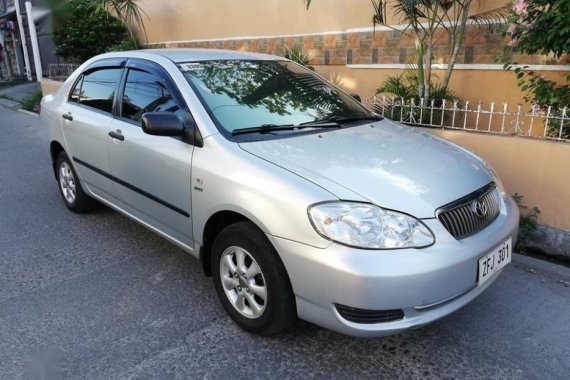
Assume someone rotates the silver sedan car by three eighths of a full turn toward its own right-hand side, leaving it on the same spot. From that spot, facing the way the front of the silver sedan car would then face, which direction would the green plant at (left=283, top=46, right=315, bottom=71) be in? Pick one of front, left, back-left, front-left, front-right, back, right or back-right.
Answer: right

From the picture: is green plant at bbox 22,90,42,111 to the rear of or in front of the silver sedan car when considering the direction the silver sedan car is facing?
to the rear

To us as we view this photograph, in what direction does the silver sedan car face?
facing the viewer and to the right of the viewer

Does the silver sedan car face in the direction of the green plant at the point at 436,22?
no

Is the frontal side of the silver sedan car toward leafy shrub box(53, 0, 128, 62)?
no

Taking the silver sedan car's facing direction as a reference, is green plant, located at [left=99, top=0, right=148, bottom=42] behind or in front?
behind

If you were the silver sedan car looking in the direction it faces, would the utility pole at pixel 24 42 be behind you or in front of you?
behind

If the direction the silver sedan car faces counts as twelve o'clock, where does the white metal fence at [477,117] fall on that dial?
The white metal fence is roughly at 9 o'clock from the silver sedan car.

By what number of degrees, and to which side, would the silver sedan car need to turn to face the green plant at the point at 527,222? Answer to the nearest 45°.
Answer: approximately 90° to its left

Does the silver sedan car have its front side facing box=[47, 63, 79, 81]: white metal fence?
no

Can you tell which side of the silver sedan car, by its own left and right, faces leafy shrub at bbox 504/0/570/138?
left
